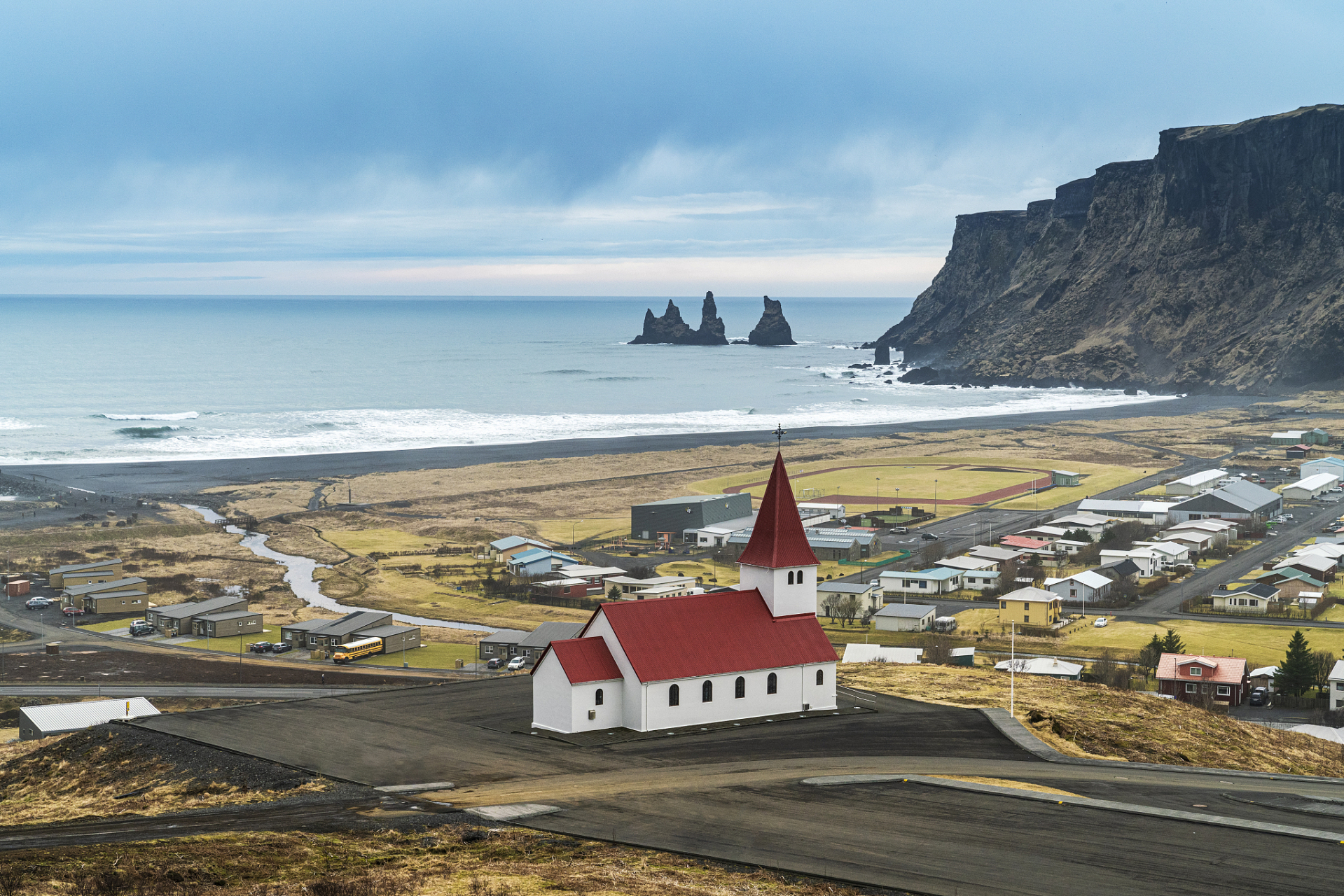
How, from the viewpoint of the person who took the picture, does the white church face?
facing away from the viewer and to the right of the viewer
